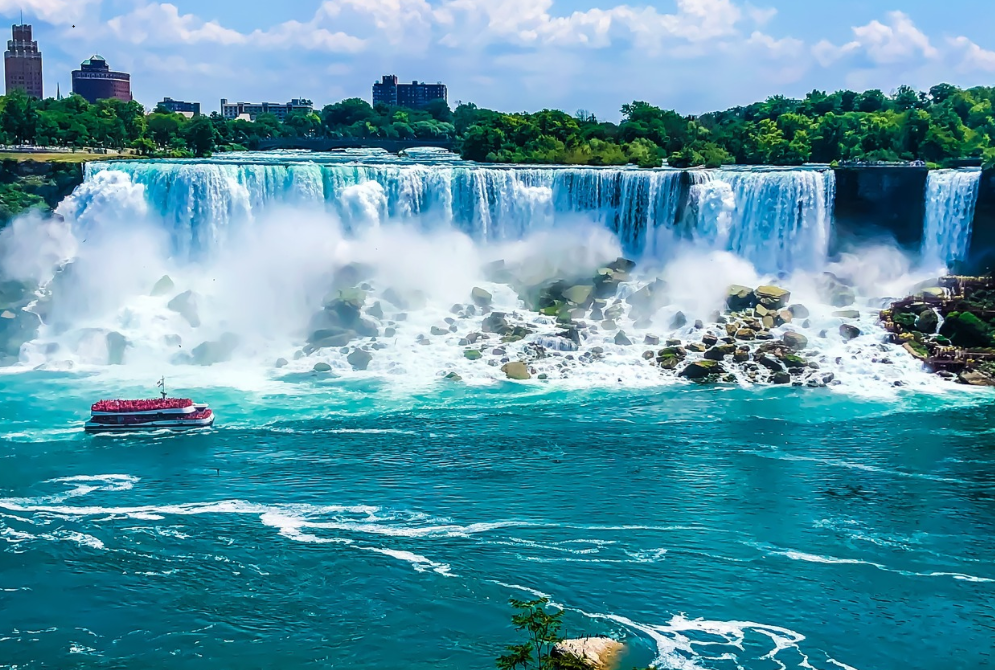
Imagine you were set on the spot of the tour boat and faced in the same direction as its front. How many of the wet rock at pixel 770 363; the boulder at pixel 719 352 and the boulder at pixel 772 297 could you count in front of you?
3

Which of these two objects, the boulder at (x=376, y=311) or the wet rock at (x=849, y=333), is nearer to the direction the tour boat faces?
the wet rock

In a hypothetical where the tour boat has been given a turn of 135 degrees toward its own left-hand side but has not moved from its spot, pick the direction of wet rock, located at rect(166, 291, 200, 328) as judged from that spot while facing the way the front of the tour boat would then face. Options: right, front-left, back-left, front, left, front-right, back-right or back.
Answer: front-right

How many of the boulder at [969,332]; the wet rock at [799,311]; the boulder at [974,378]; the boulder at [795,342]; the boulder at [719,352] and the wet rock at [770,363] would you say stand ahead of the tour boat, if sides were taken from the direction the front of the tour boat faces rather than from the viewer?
6

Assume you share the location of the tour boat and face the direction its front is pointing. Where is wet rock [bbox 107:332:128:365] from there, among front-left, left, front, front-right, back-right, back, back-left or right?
left

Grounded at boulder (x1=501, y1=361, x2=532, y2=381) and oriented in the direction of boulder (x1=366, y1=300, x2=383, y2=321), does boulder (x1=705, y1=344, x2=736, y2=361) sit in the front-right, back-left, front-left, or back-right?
back-right

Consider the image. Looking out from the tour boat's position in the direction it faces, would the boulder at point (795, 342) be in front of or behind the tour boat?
in front

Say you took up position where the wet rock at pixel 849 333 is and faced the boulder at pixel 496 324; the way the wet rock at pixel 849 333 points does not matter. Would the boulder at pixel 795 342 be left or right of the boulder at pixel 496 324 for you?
left

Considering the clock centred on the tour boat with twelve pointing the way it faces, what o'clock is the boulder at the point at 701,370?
The boulder is roughly at 12 o'clock from the tour boat.

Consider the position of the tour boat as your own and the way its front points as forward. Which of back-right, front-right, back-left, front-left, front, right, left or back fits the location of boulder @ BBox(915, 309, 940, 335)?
front

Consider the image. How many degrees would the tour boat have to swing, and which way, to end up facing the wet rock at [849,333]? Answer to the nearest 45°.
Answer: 0° — it already faces it

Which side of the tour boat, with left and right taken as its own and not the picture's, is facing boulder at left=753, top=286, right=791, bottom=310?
front

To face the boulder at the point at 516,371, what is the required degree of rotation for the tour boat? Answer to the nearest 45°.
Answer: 0° — it already faces it

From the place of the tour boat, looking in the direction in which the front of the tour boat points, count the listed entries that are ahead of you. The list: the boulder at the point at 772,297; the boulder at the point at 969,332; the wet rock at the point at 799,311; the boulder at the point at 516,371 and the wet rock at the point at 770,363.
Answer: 5

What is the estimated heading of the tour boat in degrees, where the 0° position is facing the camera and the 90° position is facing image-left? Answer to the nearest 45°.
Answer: approximately 270°

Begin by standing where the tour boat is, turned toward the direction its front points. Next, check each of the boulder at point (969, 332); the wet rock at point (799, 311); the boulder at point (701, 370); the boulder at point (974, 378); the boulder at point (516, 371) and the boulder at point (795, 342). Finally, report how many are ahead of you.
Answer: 6
